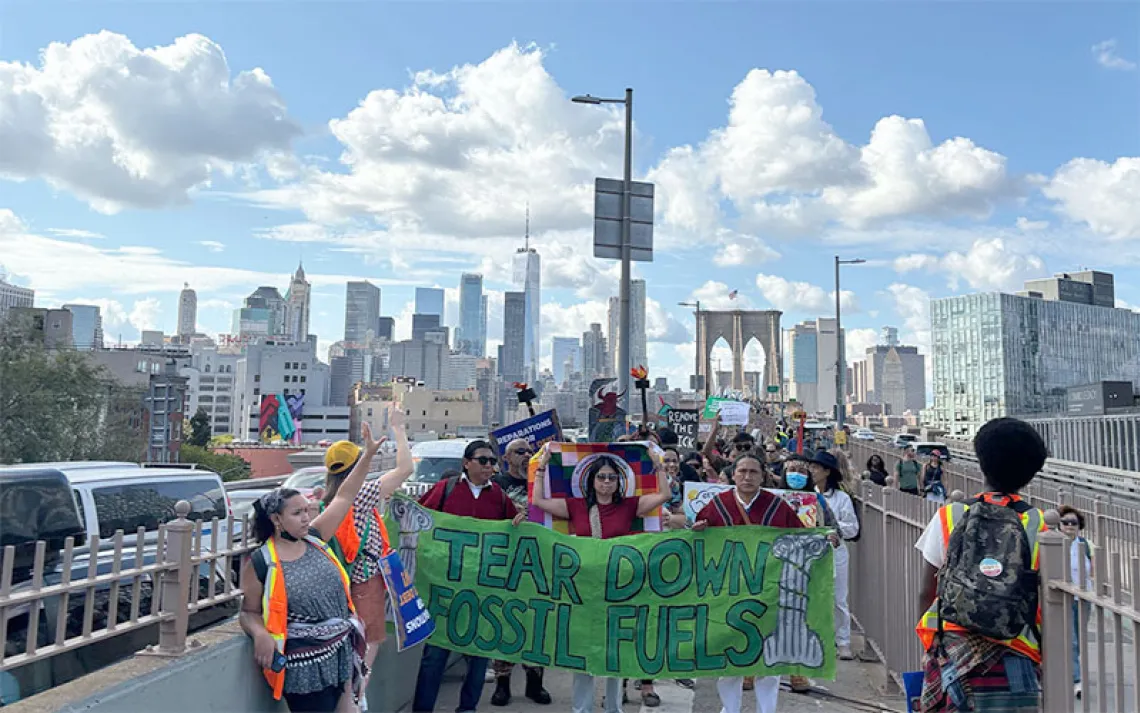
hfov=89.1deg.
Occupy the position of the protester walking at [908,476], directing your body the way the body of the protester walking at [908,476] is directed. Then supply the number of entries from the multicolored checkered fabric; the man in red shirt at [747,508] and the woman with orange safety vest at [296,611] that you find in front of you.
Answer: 3

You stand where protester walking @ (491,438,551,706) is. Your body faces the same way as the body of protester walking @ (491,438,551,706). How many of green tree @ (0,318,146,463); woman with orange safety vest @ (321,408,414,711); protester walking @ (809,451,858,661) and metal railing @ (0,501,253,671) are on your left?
1

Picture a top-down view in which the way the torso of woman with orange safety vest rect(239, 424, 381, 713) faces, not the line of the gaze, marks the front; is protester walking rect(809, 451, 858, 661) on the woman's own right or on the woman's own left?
on the woman's own left

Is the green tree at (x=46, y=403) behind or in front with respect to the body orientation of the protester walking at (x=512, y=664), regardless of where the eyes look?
behind

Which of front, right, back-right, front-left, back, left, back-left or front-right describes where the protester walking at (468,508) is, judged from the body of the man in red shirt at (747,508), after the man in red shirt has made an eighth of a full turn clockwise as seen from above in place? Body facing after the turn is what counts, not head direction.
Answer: front-right

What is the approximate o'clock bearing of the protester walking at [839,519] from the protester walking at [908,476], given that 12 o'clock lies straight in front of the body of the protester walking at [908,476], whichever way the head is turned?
the protester walking at [839,519] is roughly at 12 o'clock from the protester walking at [908,476].

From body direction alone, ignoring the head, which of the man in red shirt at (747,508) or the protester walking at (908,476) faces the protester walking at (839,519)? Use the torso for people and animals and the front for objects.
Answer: the protester walking at (908,476)

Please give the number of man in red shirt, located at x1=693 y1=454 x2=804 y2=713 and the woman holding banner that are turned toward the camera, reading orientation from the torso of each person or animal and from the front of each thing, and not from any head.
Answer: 2

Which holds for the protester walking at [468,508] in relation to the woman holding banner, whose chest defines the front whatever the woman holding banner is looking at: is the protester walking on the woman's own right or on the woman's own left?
on the woman's own right
